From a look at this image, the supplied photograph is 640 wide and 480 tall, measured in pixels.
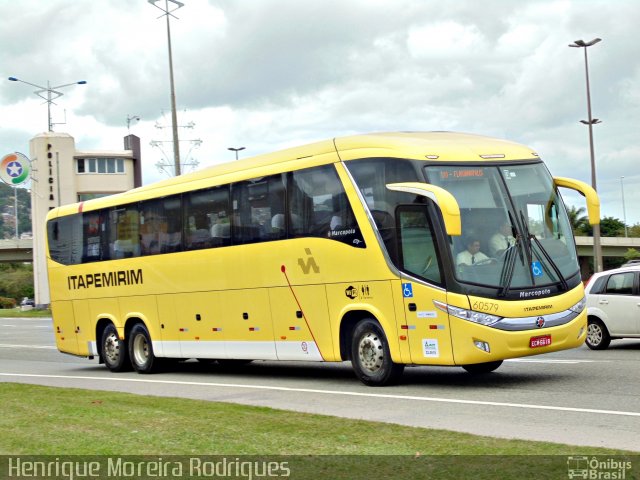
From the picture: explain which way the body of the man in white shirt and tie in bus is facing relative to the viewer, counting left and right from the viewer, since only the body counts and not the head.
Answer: facing the viewer and to the right of the viewer

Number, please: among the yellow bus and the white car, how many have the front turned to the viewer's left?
0

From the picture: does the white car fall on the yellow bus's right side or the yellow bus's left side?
on its left

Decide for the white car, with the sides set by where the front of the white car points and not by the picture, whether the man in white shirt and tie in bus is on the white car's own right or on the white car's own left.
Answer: on the white car's own right

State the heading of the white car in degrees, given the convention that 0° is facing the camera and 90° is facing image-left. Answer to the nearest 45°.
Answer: approximately 315°

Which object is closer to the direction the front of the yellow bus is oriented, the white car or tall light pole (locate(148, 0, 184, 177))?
the white car

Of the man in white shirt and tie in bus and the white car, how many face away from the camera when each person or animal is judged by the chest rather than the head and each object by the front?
0

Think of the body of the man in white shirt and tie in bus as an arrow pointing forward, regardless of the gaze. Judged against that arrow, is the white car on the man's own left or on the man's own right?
on the man's own left

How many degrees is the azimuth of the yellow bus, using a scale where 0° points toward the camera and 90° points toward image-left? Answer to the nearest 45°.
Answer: approximately 315°
